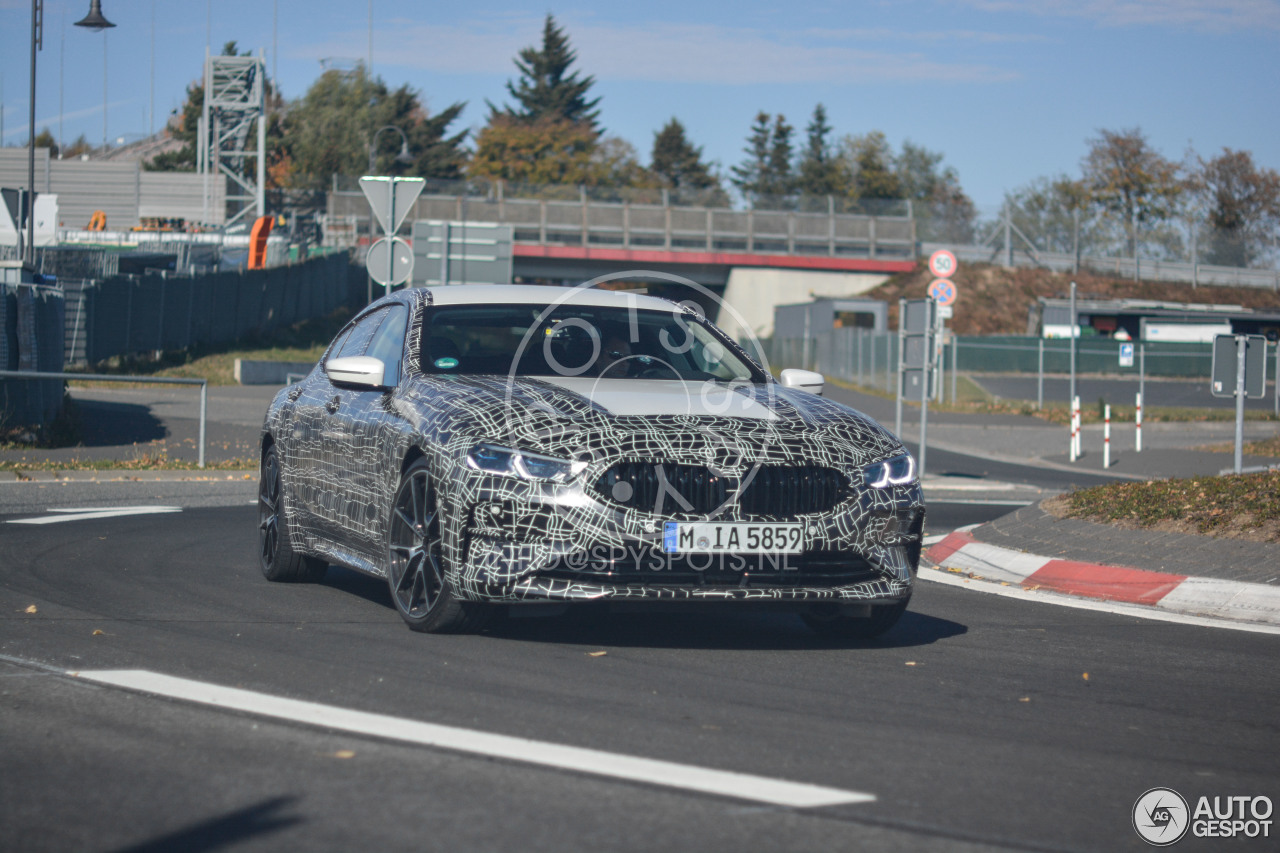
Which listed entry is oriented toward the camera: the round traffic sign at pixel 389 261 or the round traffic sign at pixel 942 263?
the round traffic sign at pixel 942 263

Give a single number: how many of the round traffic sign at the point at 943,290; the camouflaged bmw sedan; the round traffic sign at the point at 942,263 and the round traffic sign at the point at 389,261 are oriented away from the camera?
1

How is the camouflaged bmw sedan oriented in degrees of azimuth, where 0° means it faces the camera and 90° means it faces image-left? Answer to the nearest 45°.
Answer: approximately 315°

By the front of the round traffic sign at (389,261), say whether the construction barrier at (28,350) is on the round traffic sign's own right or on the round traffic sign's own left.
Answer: on the round traffic sign's own left

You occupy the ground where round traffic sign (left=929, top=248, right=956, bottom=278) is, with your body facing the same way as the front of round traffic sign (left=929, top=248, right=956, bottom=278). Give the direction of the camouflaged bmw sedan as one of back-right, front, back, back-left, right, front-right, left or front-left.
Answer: front

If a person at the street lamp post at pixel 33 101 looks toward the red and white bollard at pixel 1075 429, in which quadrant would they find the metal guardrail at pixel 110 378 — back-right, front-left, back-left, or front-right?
front-right

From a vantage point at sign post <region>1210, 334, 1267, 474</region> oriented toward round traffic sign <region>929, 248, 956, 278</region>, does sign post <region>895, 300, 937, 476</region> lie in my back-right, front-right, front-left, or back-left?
front-left

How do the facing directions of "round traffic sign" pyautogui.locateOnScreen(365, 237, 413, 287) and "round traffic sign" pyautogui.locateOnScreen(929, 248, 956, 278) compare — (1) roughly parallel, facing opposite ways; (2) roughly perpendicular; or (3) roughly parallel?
roughly parallel, facing opposite ways

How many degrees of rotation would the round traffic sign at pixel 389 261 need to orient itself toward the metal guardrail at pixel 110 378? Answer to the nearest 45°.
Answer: approximately 135° to its left

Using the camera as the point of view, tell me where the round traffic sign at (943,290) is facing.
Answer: facing the viewer

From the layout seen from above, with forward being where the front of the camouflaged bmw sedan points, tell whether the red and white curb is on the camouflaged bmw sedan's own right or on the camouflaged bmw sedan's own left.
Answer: on the camouflaged bmw sedan's own left

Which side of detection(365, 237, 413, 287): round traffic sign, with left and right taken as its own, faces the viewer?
back

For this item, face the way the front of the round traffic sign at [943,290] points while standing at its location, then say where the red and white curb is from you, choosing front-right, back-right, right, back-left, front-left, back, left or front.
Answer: front

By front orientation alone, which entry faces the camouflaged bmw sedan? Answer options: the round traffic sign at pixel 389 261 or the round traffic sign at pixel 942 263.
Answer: the round traffic sign at pixel 942 263

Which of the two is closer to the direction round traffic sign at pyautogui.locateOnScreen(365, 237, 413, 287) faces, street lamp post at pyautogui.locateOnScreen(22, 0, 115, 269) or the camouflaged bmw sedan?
the street lamp post

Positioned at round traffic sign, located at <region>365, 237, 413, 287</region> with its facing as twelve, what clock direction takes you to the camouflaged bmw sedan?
The camouflaged bmw sedan is roughly at 6 o'clock from the round traffic sign.

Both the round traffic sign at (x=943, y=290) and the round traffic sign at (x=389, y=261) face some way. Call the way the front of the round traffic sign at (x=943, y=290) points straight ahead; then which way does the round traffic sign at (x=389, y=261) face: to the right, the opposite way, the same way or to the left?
the opposite way
